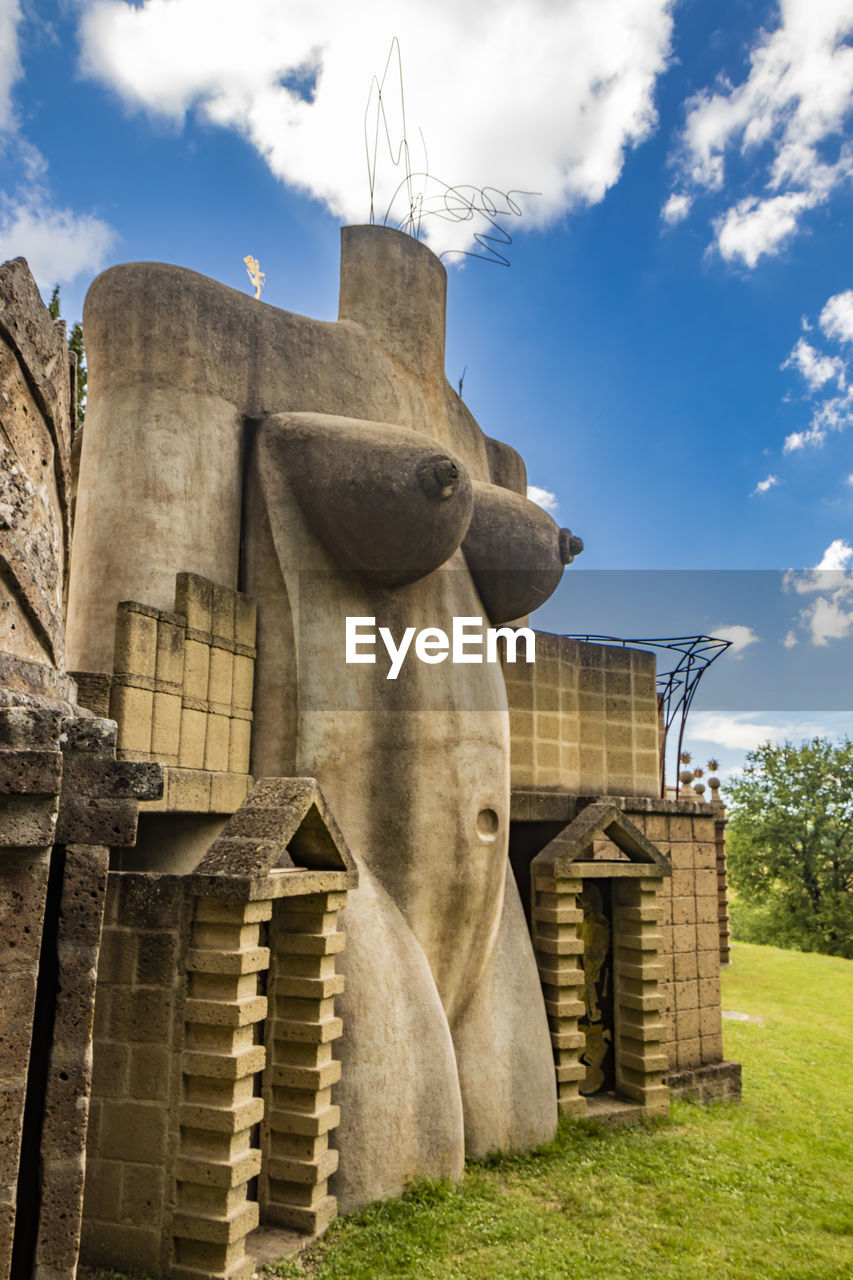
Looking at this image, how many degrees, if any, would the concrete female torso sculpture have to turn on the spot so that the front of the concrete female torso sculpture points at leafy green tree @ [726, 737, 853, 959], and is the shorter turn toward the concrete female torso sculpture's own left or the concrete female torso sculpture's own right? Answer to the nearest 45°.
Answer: approximately 90° to the concrete female torso sculpture's own left

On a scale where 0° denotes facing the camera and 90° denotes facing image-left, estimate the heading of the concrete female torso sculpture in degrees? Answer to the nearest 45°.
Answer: approximately 315°
